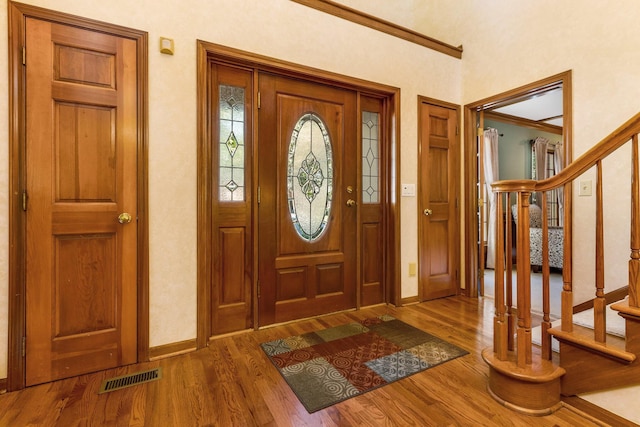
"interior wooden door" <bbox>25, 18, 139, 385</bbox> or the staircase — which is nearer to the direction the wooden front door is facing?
the staircase

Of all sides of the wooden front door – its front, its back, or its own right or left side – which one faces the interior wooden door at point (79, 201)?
right

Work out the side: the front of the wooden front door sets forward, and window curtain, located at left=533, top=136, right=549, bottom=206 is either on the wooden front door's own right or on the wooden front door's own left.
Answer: on the wooden front door's own left

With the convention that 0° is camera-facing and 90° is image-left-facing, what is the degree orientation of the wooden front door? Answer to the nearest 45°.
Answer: approximately 315°

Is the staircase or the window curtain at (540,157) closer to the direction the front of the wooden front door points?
the staircase

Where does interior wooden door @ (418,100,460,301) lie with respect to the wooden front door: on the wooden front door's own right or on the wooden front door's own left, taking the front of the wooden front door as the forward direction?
on the wooden front door's own left
